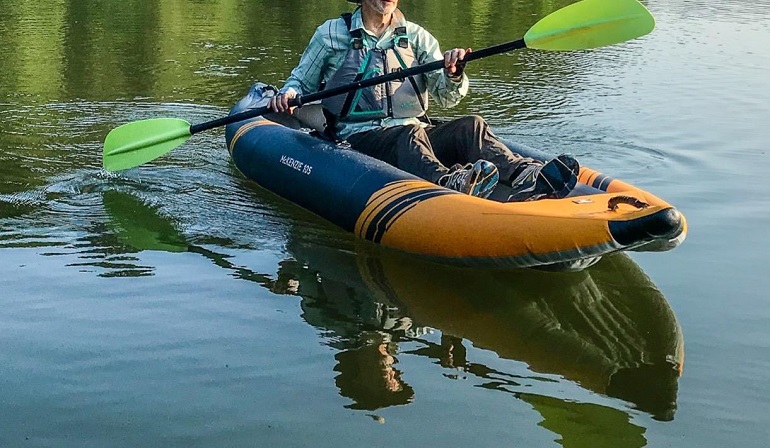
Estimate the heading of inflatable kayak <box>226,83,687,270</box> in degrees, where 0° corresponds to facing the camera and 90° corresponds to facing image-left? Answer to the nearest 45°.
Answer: approximately 315°

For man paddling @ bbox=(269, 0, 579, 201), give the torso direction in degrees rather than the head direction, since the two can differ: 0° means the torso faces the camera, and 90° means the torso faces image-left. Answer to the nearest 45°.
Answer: approximately 315°
